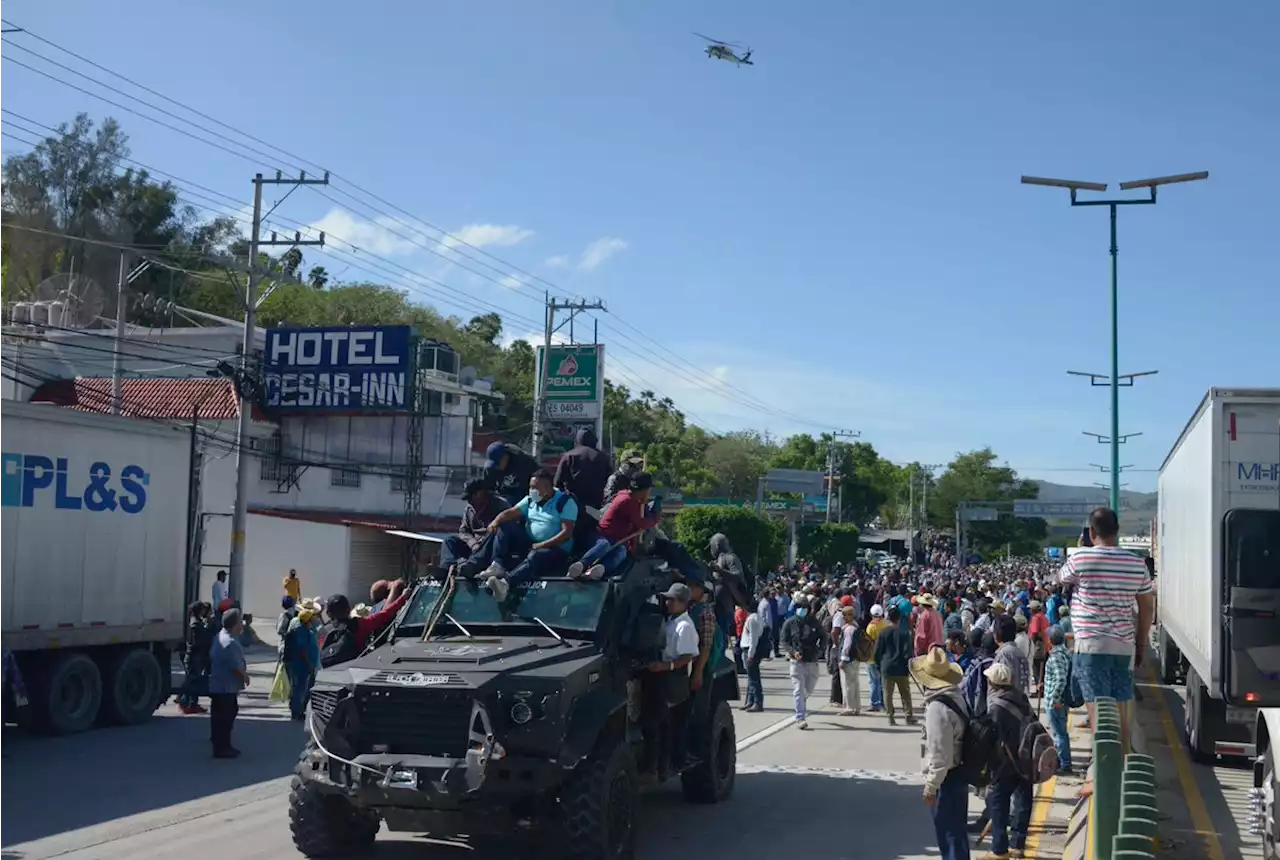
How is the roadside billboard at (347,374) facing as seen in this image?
toward the camera

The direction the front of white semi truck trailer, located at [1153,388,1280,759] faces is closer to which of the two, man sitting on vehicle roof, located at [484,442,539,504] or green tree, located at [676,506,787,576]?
the green tree

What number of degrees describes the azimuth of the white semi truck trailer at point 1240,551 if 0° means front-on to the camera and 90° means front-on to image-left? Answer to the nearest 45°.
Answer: approximately 180°

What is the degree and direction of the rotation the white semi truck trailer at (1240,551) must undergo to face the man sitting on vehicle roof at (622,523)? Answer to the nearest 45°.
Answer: approximately 135° to its left

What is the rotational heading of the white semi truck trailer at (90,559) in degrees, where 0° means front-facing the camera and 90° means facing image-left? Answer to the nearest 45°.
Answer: approximately 45°

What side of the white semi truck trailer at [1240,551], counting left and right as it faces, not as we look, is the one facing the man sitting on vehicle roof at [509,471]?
left

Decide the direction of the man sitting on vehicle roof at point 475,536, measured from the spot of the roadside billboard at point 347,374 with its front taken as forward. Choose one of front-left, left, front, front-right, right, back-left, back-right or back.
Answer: front

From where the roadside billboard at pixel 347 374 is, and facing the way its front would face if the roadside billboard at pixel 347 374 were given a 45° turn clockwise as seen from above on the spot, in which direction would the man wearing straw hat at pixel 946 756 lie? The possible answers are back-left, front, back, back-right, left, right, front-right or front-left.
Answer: front-left

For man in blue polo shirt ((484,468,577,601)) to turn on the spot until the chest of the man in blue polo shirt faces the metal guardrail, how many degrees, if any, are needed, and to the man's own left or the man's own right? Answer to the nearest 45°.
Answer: approximately 90° to the man's own left

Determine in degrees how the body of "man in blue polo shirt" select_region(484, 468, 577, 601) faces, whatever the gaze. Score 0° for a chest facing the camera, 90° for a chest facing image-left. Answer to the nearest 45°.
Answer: approximately 45°

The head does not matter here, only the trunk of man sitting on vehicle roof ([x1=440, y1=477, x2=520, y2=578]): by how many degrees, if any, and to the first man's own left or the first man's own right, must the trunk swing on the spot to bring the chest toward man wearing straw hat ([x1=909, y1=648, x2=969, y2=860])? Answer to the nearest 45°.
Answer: approximately 90° to the first man's own left
